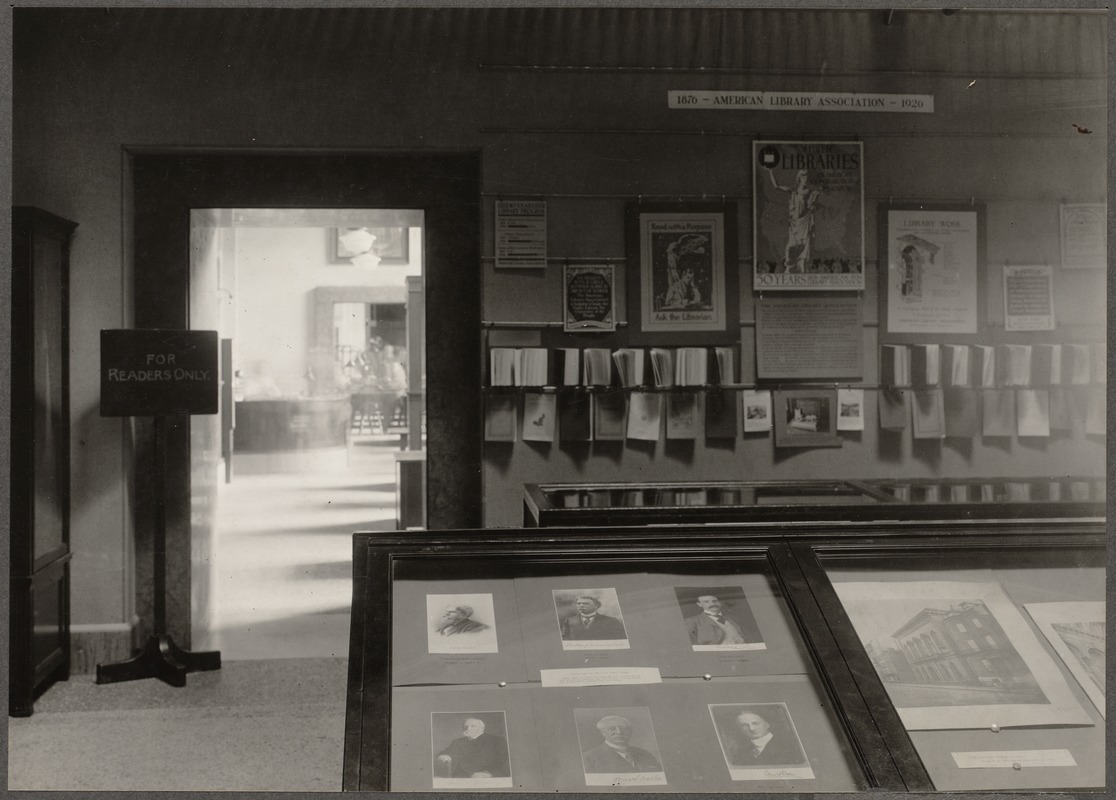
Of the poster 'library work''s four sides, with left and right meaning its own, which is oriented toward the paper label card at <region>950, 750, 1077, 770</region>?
front

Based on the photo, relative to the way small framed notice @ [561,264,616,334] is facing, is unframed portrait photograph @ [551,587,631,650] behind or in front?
in front

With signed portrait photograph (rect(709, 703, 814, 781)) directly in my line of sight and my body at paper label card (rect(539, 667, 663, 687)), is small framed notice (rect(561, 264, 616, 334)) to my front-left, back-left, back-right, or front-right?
back-left

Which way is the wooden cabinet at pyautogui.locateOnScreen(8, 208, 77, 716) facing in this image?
to the viewer's right

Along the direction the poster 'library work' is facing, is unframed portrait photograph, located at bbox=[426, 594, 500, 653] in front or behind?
in front

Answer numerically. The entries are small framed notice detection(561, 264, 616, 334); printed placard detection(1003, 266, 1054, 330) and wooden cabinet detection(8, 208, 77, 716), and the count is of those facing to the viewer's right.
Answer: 1

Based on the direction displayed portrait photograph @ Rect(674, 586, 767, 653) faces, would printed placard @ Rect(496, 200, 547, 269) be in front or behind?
behind

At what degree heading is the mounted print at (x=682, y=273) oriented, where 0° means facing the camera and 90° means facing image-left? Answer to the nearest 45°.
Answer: approximately 0°

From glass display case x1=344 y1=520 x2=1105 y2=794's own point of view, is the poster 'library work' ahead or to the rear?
to the rear
